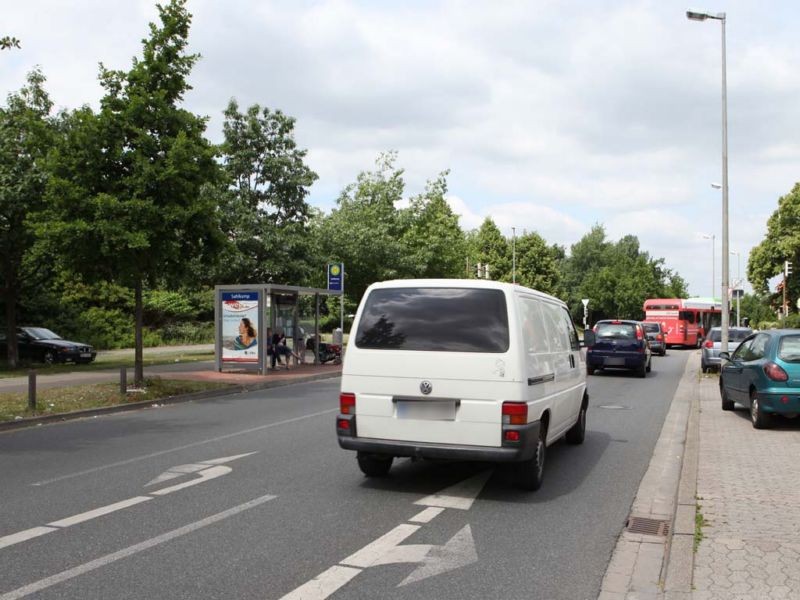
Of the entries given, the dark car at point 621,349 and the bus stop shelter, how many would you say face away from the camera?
1

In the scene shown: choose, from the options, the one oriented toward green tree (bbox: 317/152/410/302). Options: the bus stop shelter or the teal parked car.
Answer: the teal parked car

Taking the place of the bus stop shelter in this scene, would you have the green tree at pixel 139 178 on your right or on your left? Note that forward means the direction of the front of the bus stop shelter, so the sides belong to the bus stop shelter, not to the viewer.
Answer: on your right

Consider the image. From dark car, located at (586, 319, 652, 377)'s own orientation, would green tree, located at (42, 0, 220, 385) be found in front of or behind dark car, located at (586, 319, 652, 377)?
behind

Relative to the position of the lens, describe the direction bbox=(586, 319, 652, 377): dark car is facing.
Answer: facing away from the viewer

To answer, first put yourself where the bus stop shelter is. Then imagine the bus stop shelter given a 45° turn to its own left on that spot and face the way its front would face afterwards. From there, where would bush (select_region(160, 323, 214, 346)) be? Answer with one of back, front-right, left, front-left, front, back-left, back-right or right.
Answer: left

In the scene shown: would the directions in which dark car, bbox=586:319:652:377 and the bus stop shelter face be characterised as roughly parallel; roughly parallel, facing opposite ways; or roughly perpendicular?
roughly perpendicular

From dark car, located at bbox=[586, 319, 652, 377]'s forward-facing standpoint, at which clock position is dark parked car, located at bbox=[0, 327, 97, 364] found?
dark parked car, located at bbox=[0, 327, 97, 364] is roughly at 9 o'clock from dark car, located at bbox=[586, 319, 652, 377].

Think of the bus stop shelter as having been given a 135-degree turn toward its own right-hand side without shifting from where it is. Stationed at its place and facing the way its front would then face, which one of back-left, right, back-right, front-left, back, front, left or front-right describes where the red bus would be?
back-right

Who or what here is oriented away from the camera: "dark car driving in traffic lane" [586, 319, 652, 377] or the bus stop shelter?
the dark car driving in traffic lane

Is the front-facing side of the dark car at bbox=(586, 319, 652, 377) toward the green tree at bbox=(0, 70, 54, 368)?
no

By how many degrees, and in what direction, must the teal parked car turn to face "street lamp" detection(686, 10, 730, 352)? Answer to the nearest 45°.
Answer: approximately 45° to its right

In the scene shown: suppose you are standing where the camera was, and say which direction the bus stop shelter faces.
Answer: facing the viewer and to the right of the viewer

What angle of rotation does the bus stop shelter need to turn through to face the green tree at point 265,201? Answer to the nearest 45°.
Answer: approximately 135° to its left

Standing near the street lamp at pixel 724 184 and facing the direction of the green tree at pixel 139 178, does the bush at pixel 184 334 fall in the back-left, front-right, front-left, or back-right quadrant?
front-right

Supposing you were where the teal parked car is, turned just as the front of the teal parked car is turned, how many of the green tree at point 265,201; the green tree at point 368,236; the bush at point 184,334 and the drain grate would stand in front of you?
3

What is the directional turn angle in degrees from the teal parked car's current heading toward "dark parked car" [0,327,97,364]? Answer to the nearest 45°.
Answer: approximately 45° to its left

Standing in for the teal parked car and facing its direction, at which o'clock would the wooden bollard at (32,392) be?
The wooden bollard is roughly at 10 o'clock from the teal parked car.

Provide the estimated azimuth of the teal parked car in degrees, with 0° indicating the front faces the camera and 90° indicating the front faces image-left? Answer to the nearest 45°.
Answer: approximately 135°
